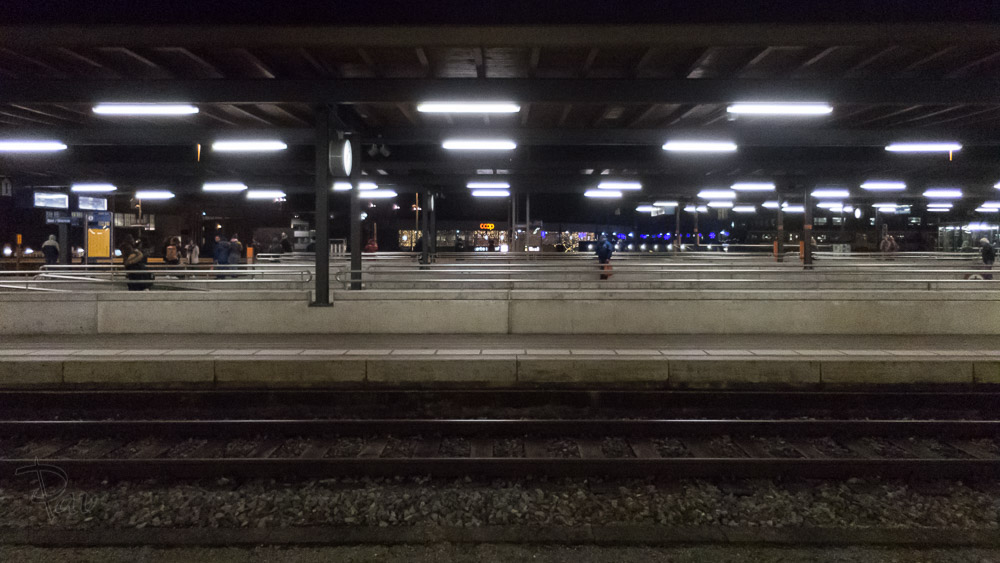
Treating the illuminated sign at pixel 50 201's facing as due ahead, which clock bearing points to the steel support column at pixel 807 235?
The steel support column is roughly at 10 o'clock from the illuminated sign.

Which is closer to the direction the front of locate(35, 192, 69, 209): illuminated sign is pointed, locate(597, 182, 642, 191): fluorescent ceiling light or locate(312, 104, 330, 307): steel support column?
the steel support column

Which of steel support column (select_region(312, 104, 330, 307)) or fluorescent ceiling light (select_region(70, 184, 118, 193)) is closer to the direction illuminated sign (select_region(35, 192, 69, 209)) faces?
the steel support column

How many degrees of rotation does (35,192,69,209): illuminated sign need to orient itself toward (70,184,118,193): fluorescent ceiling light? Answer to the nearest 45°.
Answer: approximately 135° to its left

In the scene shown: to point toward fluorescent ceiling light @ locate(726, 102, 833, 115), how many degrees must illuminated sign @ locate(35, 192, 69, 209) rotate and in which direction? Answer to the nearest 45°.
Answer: approximately 45° to its left

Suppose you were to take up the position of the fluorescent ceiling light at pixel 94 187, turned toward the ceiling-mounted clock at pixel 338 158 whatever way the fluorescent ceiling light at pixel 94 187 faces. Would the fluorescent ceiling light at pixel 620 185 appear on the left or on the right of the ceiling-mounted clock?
left

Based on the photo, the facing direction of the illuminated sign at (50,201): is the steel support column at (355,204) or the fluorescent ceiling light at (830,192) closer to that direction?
the steel support column

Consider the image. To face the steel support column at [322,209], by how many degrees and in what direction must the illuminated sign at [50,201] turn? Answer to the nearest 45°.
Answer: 0° — it already faces it

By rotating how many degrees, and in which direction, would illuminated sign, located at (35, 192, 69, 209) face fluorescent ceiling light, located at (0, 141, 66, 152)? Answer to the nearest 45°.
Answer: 0° — it already faces it

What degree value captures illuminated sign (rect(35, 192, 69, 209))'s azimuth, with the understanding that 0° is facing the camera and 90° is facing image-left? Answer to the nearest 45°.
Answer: approximately 0°

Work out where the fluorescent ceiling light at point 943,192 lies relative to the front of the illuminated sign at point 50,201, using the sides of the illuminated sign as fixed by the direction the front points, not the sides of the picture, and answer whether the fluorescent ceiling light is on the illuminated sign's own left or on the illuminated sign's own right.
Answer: on the illuminated sign's own left

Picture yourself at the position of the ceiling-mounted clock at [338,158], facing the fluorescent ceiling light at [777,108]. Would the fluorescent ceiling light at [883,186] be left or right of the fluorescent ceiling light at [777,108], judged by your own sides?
left
